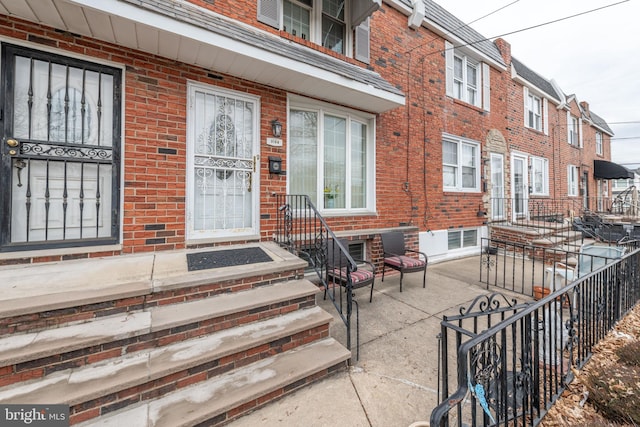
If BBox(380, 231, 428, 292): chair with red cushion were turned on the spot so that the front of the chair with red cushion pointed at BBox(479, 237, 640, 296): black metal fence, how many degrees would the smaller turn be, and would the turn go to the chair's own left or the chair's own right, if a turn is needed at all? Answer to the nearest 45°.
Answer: approximately 45° to the chair's own left

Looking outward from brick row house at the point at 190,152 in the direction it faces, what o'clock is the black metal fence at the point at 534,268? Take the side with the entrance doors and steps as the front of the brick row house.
The black metal fence is roughly at 10 o'clock from the brick row house.

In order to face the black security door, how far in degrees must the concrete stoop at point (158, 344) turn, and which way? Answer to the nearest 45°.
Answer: approximately 180°

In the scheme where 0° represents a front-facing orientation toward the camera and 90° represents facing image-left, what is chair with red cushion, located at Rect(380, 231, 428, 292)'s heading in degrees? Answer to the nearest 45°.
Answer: approximately 315°

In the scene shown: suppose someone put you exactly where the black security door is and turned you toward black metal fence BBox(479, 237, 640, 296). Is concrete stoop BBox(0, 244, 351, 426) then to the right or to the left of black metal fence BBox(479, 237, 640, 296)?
right

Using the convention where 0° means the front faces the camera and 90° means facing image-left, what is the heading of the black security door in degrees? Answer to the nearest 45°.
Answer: approximately 315°

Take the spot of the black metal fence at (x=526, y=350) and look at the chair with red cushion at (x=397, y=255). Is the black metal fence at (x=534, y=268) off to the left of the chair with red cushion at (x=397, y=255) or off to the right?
right

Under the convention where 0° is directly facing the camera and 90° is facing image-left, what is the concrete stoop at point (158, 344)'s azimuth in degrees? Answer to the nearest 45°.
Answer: approximately 315°
